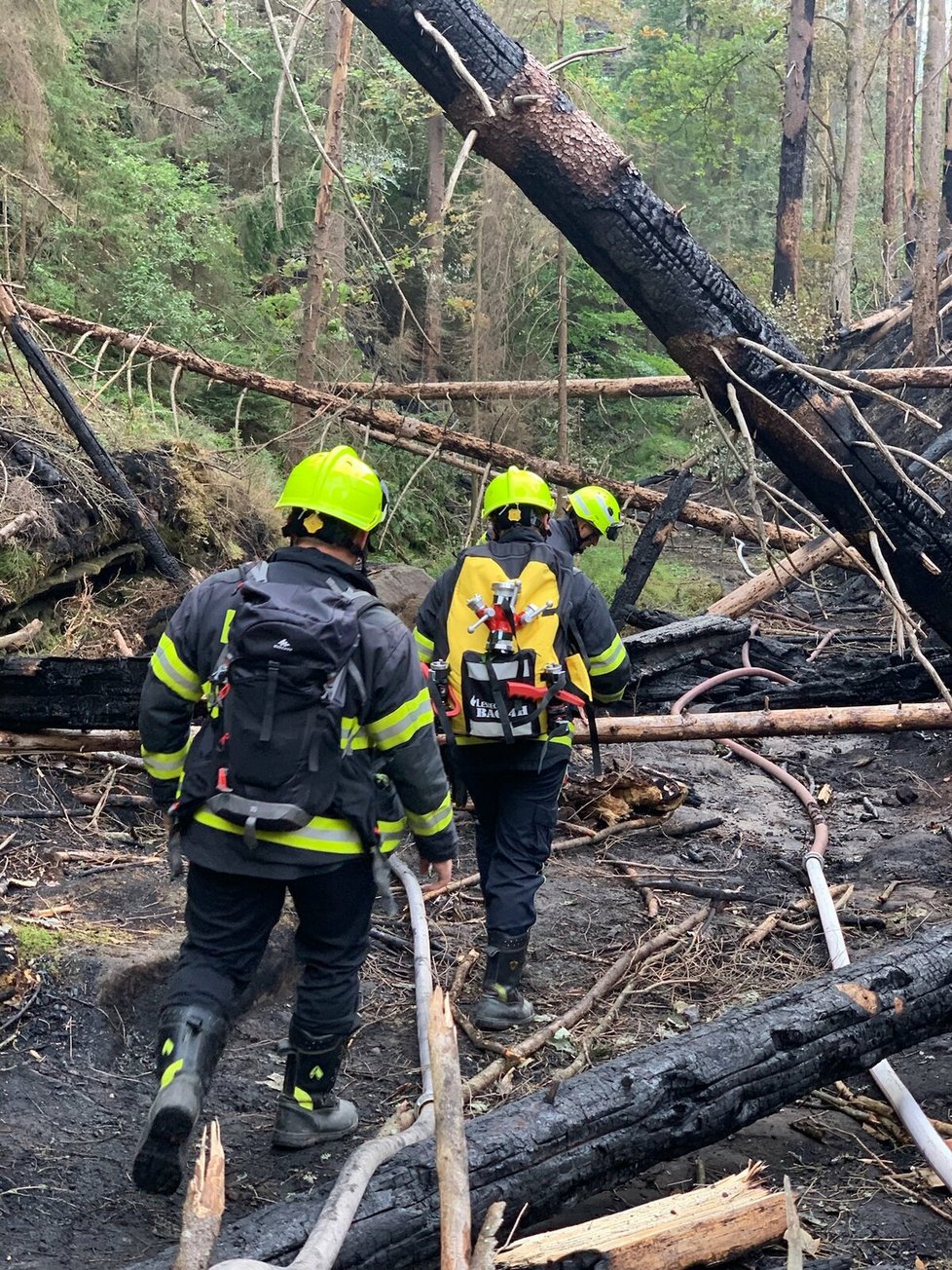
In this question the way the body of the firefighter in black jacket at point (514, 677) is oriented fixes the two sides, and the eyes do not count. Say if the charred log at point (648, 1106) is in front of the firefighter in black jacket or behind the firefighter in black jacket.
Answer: behind

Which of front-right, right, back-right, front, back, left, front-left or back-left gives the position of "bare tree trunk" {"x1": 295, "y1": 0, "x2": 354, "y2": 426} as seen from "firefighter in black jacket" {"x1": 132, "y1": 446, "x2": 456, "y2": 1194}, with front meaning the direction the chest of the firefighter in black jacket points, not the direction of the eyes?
front-left

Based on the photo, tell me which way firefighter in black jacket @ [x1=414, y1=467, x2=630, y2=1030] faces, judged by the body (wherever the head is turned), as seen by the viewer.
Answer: away from the camera

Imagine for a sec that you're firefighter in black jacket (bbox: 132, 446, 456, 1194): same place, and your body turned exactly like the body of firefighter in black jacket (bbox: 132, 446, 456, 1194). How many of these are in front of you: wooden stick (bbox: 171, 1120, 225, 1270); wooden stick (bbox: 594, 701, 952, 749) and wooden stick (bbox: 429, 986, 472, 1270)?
1

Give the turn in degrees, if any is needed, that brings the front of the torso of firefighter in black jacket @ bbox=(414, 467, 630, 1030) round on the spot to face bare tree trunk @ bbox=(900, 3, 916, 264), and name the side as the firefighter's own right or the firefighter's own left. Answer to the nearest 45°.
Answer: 0° — they already face it

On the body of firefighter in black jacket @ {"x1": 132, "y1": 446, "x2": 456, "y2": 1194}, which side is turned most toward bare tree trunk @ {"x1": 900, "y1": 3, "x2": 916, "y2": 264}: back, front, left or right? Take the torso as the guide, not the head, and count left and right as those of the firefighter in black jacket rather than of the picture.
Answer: front

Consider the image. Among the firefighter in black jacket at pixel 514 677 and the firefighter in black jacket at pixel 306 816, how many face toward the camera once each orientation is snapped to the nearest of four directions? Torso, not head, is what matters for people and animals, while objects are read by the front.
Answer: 0

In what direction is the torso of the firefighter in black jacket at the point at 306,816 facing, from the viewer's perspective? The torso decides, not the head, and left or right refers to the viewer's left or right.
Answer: facing away from the viewer and to the right of the viewer

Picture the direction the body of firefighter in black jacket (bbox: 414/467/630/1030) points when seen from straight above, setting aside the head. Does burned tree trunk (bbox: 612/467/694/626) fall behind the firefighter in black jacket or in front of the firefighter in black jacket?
in front

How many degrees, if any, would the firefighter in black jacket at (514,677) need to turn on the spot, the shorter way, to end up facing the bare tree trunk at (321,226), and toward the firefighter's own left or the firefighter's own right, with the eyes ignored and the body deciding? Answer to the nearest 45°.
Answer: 0° — they already face it

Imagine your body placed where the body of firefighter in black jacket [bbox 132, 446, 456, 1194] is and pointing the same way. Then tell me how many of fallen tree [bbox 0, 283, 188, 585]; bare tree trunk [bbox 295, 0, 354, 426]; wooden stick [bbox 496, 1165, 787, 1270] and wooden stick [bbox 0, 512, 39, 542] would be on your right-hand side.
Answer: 1
